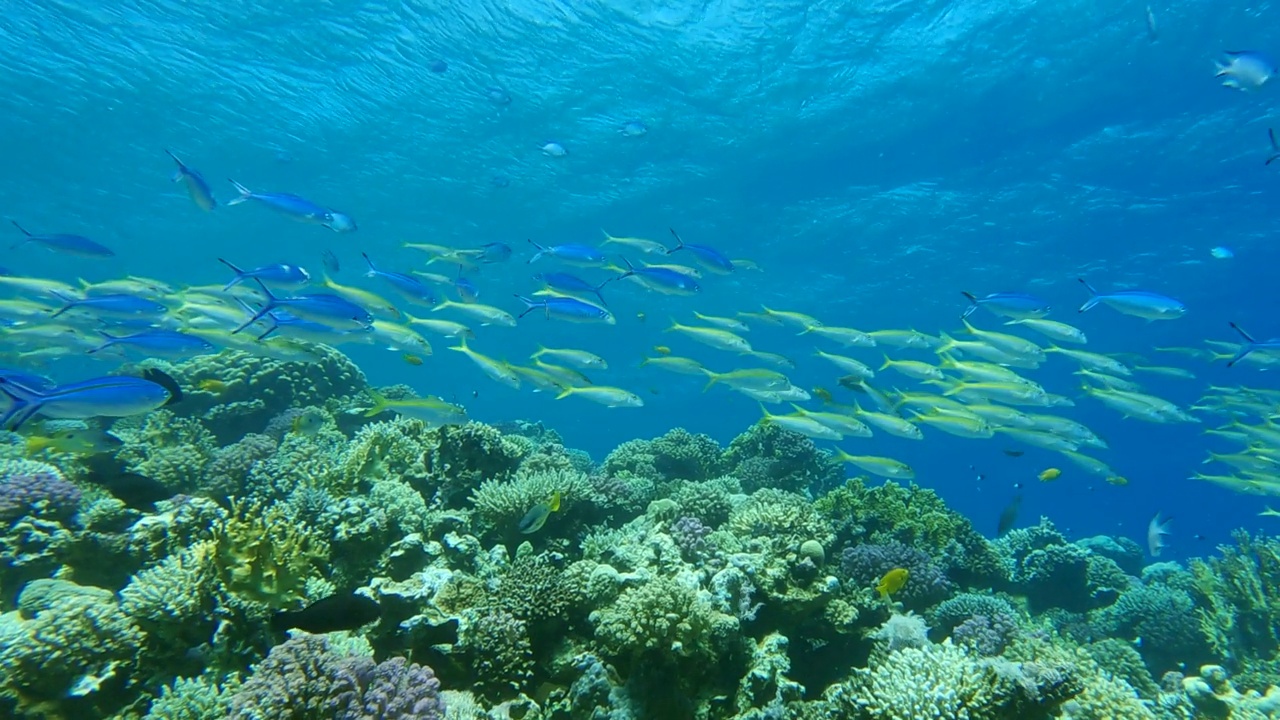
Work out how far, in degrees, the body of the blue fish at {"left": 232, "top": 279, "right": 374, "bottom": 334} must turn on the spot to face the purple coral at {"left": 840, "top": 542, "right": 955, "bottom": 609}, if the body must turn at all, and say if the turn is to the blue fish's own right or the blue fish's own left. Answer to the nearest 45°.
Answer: approximately 45° to the blue fish's own right

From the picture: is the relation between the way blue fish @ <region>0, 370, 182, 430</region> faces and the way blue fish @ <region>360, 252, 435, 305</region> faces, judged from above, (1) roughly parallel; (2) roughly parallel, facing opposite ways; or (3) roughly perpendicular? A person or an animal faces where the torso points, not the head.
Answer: roughly parallel

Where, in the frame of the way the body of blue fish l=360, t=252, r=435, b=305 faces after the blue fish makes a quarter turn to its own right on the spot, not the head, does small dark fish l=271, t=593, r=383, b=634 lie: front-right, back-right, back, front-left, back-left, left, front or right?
front

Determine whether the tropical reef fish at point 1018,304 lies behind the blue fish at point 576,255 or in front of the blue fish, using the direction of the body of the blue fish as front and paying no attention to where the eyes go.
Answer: in front

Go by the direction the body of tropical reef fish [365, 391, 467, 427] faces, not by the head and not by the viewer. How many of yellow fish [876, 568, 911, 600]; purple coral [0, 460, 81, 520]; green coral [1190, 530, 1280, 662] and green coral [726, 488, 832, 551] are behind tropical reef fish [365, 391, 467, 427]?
1

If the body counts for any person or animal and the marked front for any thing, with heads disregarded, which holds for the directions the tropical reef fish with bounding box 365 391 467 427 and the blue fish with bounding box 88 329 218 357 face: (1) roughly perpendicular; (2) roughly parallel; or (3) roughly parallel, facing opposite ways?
roughly parallel

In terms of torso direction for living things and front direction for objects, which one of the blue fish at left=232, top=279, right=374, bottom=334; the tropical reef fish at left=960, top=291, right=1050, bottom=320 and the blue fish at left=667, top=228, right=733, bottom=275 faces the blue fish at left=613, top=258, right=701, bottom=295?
the blue fish at left=232, top=279, right=374, bottom=334

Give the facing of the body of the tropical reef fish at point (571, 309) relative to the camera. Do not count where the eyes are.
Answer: to the viewer's right

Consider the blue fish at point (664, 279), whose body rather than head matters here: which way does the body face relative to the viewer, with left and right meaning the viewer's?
facing to the right of the viewer

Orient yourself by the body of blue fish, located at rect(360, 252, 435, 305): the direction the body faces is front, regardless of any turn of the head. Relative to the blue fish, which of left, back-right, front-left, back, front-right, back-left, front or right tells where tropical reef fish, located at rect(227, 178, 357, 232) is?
back

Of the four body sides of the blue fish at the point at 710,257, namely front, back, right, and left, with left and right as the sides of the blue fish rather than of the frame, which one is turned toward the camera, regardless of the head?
right

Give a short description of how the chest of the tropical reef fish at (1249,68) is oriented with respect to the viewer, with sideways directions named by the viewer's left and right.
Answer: facing to the right of the viewer

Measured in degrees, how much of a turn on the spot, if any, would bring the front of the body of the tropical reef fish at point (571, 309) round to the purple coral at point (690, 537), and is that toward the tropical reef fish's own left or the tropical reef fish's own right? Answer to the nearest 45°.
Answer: approximately 45° to the tropical reef fish's own right

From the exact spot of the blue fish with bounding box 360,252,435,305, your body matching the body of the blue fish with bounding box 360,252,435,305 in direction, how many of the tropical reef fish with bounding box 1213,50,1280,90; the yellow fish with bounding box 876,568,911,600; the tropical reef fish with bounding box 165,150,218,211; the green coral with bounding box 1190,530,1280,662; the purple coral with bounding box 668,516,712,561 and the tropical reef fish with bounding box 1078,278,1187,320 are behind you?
1
